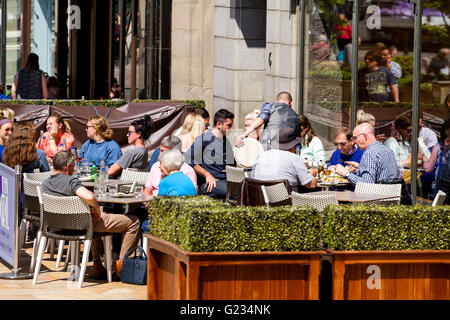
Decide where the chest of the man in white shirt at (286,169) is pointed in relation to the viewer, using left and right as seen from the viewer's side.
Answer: facing away from the viewer and to the right of the viewer

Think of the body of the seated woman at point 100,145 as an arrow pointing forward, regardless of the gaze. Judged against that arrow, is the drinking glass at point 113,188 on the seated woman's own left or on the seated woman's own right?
on the seated woman's own left

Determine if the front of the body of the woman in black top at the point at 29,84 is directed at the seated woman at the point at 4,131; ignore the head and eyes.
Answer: no

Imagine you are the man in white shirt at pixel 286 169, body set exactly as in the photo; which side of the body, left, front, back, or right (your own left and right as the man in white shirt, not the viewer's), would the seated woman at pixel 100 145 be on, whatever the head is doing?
left

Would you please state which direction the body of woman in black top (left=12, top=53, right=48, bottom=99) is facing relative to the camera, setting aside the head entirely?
away from the camera

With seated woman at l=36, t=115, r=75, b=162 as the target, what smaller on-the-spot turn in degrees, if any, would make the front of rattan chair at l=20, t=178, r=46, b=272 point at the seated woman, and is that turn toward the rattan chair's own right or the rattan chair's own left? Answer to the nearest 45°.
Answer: approximately 45° to the rattan chair's own left

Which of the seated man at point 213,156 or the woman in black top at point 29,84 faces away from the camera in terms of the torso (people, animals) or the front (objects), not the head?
the woman in black top

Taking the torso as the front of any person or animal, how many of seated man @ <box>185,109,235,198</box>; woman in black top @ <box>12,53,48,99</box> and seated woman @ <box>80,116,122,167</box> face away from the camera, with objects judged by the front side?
1

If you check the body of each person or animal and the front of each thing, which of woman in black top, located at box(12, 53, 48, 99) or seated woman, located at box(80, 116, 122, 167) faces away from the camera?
the woman in black top

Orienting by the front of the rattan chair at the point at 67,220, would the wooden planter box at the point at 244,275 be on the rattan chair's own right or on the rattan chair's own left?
on the rattan chair's own right

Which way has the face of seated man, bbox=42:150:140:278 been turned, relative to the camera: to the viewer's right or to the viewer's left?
to the viewer's right

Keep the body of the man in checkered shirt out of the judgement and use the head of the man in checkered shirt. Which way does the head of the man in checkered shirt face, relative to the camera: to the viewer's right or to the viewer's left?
to the viewer's left

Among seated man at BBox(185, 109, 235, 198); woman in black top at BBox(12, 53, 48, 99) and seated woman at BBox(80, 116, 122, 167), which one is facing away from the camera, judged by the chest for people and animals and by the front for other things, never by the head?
the woman in black top
